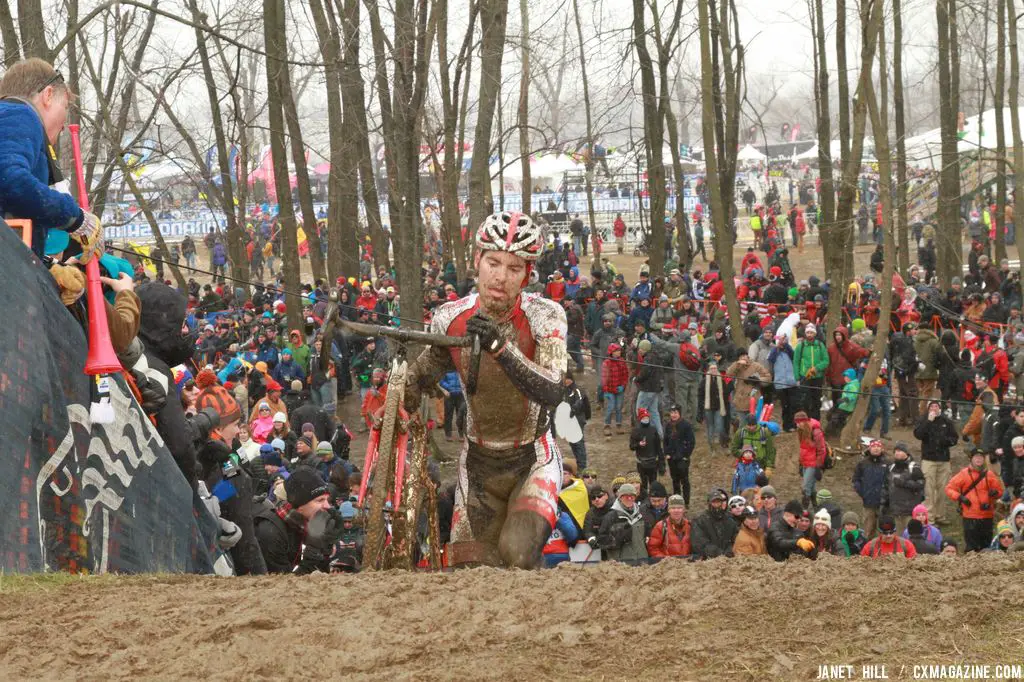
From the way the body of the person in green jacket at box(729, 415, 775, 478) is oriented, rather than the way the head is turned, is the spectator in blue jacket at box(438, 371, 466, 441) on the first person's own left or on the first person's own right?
on the first person's own right

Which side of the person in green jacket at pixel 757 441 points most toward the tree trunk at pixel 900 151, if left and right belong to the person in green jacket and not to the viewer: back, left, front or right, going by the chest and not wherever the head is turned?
back

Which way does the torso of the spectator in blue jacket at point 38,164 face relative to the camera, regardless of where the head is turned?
to the viewer's right

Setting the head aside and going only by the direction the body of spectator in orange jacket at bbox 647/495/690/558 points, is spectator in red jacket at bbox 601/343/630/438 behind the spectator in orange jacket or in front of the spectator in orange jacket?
behind

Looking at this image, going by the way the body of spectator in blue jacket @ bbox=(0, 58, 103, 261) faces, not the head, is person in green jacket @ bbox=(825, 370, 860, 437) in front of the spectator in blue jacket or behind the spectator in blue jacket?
in front

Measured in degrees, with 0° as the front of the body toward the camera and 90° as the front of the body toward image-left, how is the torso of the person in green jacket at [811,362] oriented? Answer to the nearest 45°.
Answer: approximately 0°

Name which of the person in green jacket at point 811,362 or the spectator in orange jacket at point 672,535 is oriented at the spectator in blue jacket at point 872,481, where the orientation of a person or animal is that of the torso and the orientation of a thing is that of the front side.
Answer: the person in green jacket

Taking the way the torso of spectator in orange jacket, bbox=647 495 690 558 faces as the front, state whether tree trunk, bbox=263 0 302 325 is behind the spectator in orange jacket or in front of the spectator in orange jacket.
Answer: behind

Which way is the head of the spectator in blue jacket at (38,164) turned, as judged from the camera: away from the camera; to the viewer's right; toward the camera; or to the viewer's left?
to the viewer's right

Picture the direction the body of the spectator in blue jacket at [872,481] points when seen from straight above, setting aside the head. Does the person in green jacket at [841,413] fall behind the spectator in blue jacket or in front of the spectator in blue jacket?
behind

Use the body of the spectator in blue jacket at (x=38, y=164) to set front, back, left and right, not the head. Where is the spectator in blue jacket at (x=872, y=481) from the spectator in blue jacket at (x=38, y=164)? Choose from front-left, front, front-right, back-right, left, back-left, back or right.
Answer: front-left

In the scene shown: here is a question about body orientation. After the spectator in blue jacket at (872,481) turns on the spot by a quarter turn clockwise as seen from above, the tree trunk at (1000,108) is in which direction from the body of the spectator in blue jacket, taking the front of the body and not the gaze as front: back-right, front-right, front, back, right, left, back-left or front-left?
right
